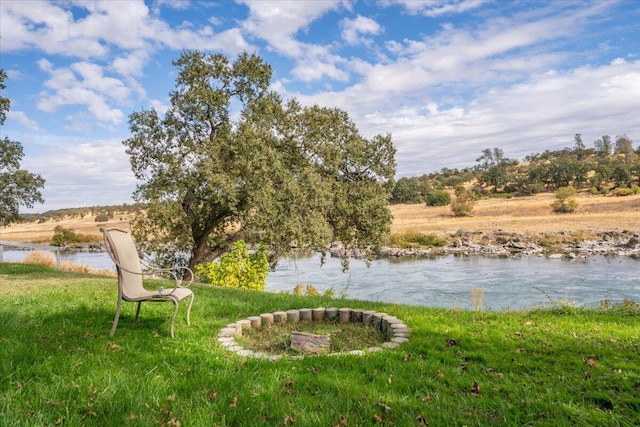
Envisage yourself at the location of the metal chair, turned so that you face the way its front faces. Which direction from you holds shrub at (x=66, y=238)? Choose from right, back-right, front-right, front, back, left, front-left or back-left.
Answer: back-left

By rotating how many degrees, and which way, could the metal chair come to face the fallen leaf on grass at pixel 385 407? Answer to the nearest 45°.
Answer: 0° — it already faces it

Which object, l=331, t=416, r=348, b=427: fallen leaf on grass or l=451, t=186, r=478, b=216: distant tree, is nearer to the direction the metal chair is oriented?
the fallen leaf on grass

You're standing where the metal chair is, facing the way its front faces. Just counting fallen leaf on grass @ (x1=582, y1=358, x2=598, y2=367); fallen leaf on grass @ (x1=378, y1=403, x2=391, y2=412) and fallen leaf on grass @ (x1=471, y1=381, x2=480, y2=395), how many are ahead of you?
3

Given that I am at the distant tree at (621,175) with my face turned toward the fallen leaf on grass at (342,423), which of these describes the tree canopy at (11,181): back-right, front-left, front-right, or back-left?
front-right

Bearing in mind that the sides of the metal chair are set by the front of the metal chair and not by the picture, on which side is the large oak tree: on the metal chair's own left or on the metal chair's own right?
on the metal chair's own left

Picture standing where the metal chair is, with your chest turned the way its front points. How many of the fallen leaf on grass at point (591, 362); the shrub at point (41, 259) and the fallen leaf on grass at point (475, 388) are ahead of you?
2

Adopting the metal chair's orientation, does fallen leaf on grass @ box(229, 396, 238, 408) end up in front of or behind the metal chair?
in front

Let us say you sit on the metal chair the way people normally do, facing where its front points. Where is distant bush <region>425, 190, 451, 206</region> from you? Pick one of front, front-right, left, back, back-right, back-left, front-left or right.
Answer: left

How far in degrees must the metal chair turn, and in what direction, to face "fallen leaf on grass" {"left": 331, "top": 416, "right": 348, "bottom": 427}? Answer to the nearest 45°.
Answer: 0° — it already faces it

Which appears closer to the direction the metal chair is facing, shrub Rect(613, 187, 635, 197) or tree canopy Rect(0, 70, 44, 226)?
the shrub

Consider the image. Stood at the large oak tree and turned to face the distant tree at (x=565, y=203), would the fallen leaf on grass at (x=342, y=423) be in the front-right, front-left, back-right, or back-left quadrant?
back-right

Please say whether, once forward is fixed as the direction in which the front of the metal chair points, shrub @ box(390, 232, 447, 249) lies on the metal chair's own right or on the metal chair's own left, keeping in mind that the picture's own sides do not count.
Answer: on the metal chair's own left

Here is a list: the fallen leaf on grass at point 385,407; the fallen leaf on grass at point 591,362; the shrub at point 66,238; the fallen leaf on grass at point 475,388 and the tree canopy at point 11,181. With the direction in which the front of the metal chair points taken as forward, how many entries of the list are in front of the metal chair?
3

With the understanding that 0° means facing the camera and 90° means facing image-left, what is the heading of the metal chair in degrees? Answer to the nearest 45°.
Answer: approximately 315°

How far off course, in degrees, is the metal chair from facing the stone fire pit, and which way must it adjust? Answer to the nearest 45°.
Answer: approximately 45° to its left
